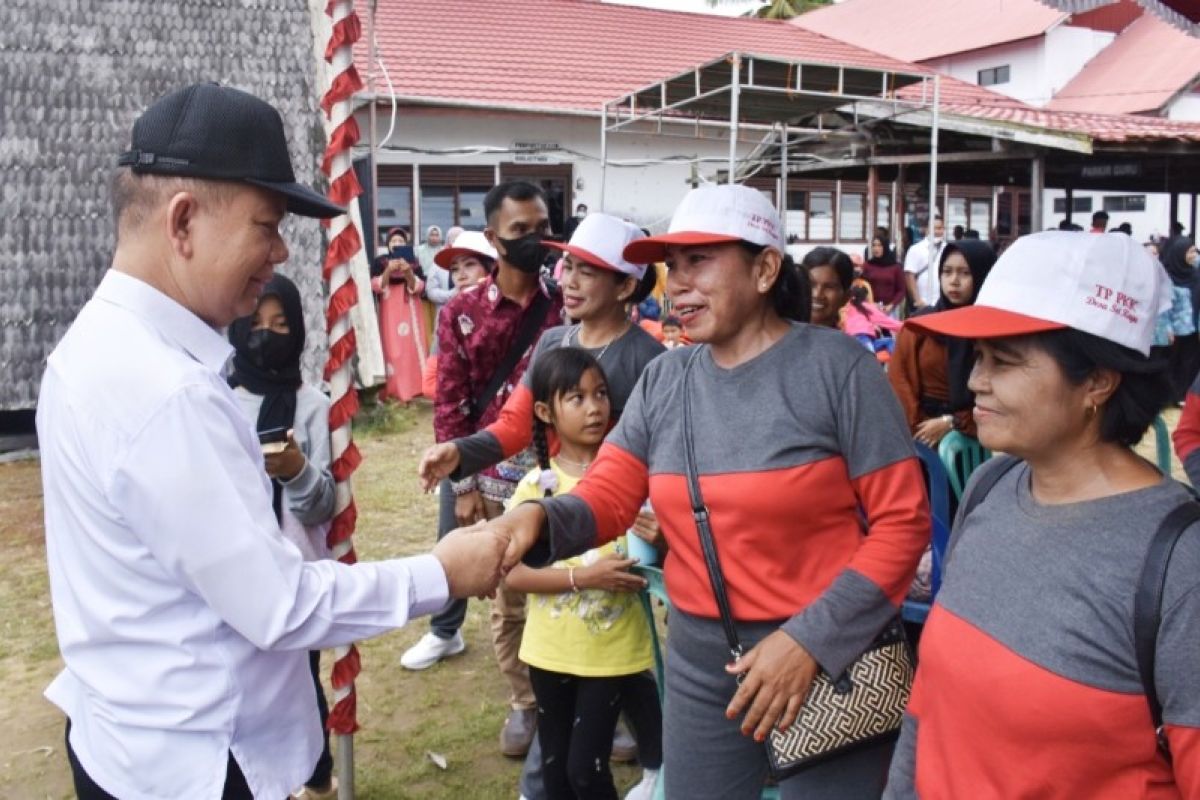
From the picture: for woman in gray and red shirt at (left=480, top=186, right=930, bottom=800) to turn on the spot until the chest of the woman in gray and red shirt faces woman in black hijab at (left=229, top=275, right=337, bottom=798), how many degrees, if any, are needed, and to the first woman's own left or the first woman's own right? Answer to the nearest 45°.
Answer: approximately 90° to the first woman's own right

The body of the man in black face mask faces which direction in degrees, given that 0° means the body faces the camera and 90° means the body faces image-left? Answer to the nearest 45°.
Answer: approximately 315°

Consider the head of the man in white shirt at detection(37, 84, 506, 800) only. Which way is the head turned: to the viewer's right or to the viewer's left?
to the viewer's right

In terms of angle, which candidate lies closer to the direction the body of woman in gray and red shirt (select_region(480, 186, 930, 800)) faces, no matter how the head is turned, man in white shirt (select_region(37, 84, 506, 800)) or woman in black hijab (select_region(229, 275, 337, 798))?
the man in white shirt

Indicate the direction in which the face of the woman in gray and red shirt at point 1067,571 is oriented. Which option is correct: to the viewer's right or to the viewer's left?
to the viewer's left

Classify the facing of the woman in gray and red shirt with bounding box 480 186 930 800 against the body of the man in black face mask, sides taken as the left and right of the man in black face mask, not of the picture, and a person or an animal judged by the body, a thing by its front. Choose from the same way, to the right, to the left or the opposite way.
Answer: to the right

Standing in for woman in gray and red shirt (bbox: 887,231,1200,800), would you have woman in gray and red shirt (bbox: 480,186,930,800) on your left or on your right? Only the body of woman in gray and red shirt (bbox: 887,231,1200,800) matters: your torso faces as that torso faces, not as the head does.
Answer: on your right

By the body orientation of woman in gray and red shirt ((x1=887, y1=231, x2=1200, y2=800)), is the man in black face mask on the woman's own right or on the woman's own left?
on the woman's own right

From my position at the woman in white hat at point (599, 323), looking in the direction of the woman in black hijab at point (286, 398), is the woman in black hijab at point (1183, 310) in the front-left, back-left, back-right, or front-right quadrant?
back-right

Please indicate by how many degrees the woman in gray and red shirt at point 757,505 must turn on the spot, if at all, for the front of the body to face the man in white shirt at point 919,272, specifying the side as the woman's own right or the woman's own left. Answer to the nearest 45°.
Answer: approximately 135° to the woman's own right

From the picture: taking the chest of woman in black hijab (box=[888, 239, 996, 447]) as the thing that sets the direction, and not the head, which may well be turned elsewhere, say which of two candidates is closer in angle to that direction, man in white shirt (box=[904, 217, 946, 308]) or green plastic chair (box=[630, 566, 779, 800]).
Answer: the green plastic chair

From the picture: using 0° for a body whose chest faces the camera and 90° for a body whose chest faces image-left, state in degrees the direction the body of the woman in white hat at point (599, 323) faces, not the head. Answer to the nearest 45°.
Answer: approximately 45°

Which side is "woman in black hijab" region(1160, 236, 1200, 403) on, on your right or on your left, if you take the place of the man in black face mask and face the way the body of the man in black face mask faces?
on your left
